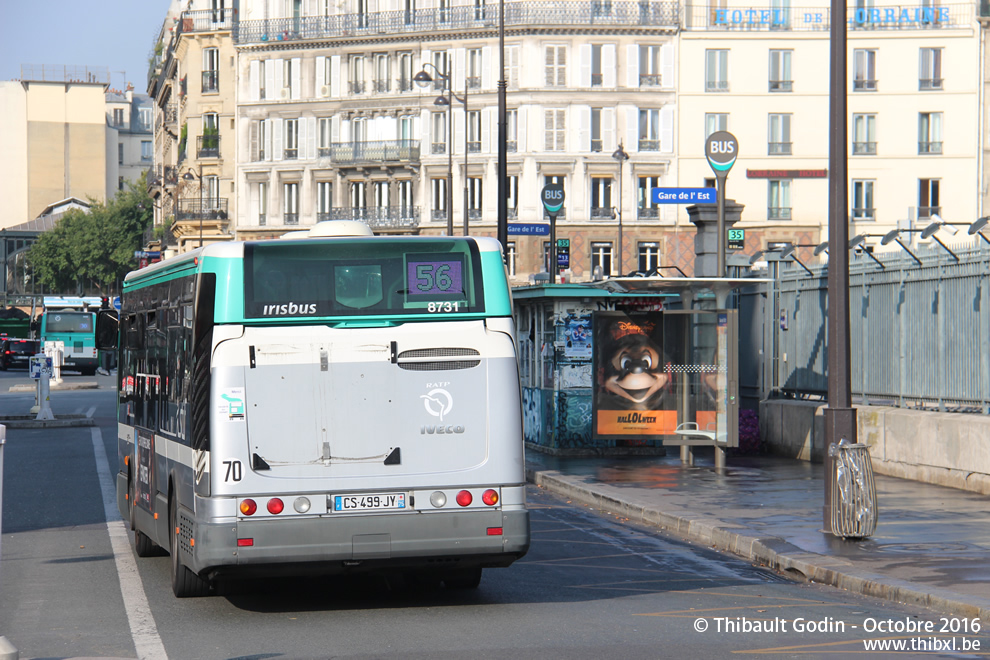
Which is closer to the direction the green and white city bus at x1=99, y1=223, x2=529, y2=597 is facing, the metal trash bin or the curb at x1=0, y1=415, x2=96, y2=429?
the curb

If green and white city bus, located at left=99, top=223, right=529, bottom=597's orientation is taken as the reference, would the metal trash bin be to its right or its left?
on its right

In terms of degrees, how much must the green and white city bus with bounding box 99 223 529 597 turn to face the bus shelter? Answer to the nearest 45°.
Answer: approximately 45° to its right

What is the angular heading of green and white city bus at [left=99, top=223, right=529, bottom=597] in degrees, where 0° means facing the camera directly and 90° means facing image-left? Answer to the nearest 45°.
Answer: approximately 180°
